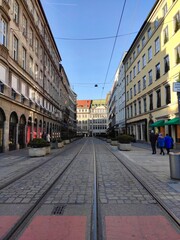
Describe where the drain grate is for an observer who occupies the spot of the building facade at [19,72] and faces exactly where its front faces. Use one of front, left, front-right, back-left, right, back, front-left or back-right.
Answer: right

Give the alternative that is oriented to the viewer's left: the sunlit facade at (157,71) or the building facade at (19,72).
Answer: the sunlit facade

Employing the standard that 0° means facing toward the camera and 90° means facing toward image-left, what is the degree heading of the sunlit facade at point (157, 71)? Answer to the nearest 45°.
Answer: approximately 90°

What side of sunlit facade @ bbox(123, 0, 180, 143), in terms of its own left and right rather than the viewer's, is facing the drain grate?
left

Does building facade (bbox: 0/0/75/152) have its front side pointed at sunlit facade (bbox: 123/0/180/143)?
yes

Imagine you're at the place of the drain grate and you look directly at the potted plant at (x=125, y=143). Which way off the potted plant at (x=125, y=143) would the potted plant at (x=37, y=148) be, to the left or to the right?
left

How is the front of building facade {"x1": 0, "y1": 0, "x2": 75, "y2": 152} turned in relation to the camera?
facing to the right of the viewer

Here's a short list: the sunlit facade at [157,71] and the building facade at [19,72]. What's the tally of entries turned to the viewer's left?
1
